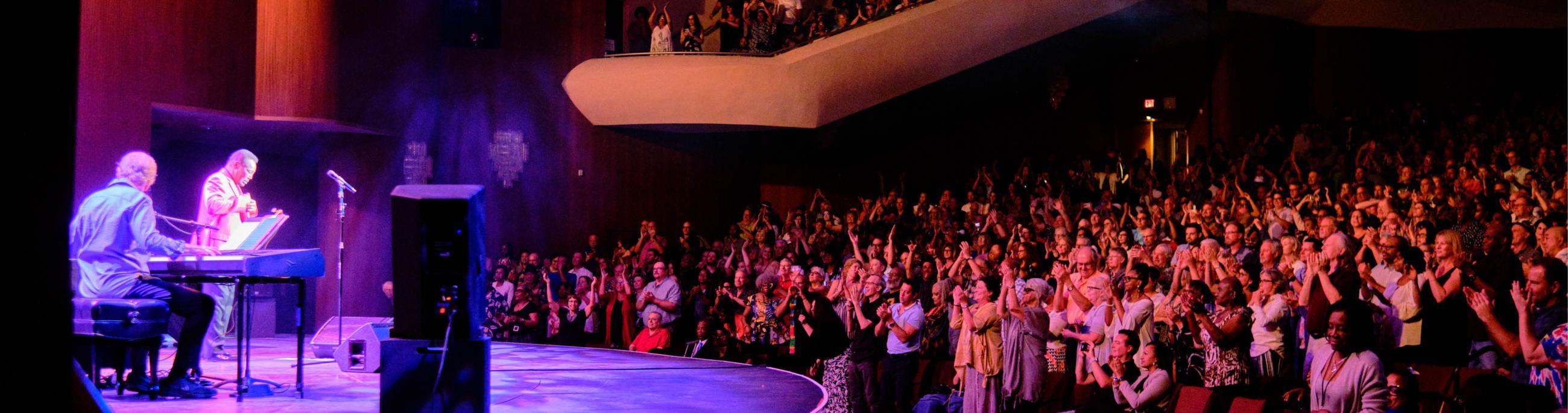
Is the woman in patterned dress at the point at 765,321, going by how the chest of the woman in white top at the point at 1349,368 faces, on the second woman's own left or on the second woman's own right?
on the second woman's own right

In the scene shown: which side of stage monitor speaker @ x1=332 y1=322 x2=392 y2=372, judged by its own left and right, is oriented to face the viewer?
left

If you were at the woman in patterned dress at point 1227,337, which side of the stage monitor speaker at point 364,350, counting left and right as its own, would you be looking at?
back

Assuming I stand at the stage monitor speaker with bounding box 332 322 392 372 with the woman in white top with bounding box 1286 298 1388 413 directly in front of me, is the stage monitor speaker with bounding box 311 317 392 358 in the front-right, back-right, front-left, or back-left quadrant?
back-left

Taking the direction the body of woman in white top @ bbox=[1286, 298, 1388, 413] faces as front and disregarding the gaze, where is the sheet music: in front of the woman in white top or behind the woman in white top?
in front

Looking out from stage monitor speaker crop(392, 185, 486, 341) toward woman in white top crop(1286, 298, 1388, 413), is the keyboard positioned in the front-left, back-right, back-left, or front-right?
back-left

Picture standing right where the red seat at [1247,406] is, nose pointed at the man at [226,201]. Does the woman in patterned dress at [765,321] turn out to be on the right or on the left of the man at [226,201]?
right

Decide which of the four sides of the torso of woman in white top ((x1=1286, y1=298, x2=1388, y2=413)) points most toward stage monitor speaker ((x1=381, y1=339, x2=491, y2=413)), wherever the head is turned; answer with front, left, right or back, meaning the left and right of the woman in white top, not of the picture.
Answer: front

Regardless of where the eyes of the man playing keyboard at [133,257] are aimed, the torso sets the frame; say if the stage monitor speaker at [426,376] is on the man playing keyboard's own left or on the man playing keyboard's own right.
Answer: on the man playing keyboard's own right

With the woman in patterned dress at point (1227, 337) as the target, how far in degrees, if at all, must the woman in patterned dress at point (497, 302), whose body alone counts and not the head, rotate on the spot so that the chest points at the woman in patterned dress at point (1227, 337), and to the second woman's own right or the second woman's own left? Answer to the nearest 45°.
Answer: approximately 90° to the second woman's own left
